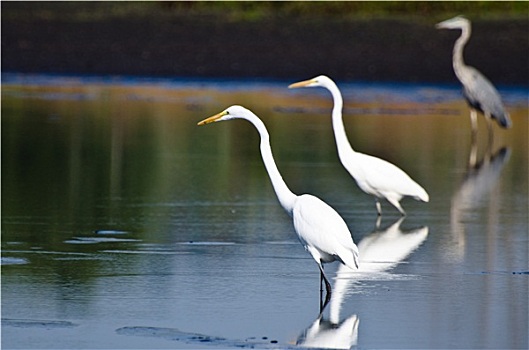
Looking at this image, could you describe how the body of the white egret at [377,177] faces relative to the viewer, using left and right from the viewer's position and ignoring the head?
facing to the left of the viewer

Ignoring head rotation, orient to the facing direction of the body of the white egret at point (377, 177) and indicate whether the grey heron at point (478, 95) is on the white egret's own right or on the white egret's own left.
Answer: on the white egret's own right

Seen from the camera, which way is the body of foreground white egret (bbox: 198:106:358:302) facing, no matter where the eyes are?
to the viewer's left

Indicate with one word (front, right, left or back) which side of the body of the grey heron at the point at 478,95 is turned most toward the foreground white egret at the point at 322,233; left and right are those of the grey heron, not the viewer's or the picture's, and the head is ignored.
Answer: left

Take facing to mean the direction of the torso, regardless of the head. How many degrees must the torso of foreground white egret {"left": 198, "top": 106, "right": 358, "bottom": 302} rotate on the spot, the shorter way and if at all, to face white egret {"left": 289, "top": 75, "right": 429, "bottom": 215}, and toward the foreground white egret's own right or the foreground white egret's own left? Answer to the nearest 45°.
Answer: approximately 90° to the foreground white egret's own right

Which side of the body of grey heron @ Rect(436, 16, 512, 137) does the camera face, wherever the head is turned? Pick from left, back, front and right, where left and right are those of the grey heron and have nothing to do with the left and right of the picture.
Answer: left

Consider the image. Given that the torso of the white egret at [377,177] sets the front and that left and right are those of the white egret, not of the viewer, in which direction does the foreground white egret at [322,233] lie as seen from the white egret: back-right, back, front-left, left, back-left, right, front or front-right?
left
